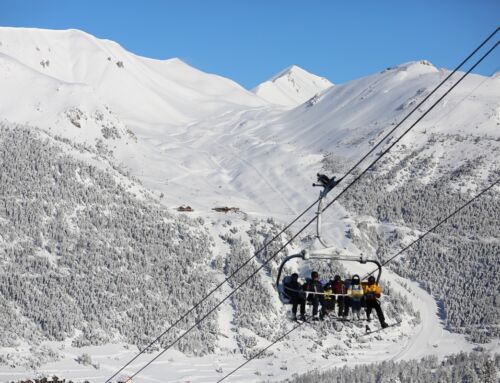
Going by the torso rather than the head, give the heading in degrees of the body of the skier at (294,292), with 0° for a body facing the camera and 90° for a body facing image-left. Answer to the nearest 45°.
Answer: approximately 315°

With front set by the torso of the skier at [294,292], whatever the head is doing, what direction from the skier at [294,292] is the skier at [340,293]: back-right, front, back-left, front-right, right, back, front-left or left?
front-left
